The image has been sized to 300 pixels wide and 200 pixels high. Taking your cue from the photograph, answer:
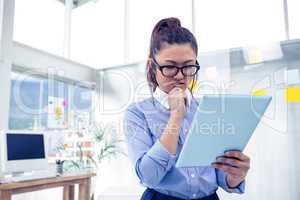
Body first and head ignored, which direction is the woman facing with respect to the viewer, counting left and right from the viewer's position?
facing the viewer and to the right of the viewer

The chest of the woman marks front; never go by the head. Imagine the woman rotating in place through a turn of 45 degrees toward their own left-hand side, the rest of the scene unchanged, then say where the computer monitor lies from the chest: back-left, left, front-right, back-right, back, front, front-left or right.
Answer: back-left

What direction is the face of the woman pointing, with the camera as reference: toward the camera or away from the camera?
toward the camera

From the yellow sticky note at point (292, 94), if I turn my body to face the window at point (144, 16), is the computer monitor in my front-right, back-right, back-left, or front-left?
front-left

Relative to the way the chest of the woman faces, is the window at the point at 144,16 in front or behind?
behind

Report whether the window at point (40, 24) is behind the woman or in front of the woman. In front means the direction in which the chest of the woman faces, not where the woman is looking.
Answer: behind

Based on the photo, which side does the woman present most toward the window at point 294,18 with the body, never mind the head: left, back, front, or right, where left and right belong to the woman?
left

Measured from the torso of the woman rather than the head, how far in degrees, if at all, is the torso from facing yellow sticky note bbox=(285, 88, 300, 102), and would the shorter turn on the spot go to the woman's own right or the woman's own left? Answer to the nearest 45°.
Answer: approximately 90° to the woman's own left

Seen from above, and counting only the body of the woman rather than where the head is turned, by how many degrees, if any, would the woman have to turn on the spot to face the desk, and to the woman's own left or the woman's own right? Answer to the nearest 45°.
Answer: approximately 180°
